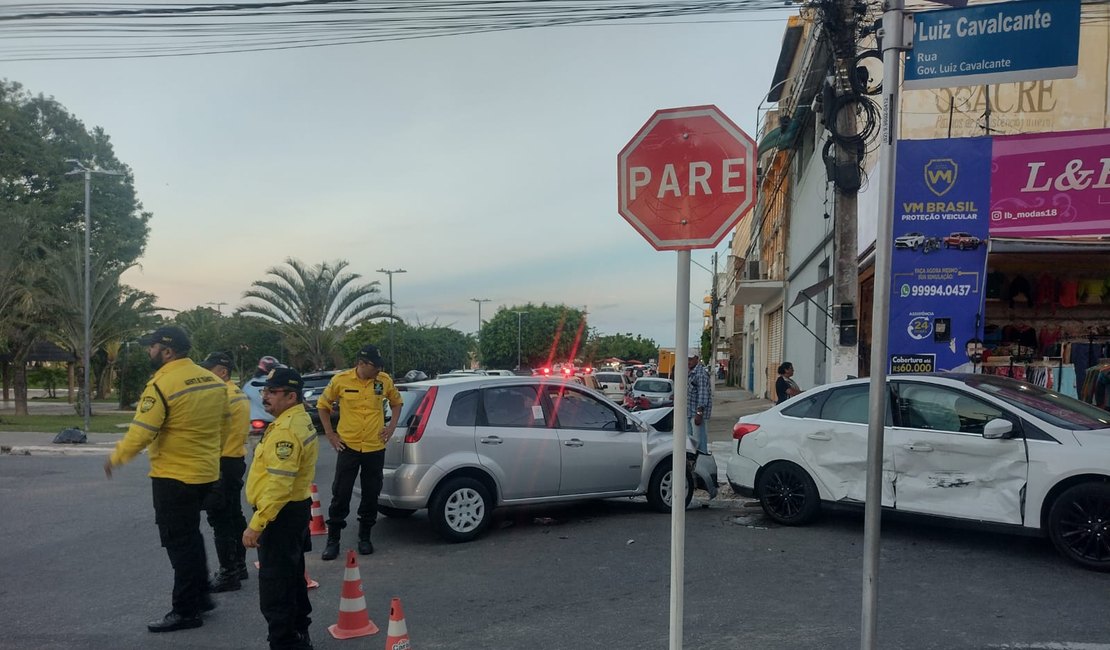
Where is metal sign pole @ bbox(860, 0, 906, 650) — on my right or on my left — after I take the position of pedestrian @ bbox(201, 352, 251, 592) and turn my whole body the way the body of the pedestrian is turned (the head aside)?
on my left

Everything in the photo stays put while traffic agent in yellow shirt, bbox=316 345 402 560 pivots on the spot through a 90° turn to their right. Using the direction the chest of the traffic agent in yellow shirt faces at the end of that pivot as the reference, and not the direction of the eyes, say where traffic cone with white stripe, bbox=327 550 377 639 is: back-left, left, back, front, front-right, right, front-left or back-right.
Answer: left

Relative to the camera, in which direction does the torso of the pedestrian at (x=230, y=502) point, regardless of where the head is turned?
to the viewer's left

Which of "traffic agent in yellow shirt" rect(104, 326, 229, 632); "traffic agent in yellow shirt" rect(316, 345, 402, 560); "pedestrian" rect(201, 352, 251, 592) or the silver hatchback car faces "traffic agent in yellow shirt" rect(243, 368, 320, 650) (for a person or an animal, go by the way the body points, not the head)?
"traffic agent in yellow shirt" rect(316, 345, 402, 560)

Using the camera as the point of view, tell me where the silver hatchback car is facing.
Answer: facing away from the viewer and to the right of the viewer

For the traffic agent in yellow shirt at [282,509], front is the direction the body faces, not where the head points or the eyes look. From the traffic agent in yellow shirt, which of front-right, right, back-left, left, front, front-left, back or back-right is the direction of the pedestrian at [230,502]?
right

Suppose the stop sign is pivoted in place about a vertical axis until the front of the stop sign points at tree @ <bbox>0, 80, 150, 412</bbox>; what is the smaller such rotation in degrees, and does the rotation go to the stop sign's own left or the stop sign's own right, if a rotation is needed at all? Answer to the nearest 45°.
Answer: approximately 135° to the stop sign's own right

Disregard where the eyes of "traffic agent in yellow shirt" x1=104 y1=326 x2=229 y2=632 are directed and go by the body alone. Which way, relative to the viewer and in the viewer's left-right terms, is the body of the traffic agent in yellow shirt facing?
facing away from the viewer and to the left of the viewer
